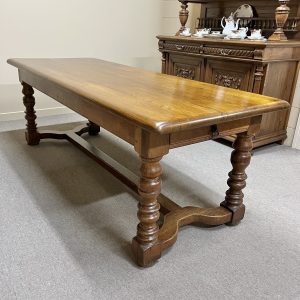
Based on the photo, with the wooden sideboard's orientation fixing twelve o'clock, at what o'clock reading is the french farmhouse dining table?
The french farmhouse dining table is roughly at 11 o'clock from the wooden sideboard.

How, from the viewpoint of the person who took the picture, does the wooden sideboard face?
facing the viewer and to the left of the viewer
